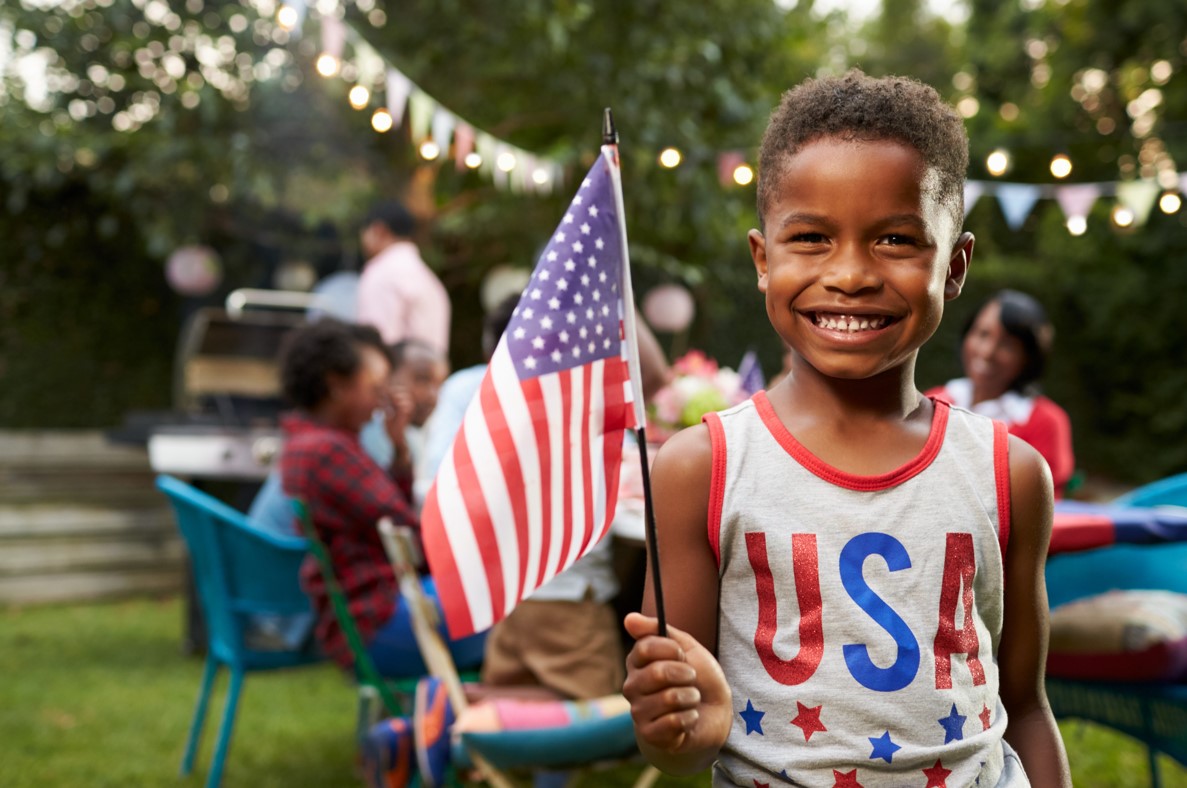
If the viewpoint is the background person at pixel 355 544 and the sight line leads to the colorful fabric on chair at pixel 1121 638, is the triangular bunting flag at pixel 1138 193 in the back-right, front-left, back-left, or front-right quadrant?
front-left

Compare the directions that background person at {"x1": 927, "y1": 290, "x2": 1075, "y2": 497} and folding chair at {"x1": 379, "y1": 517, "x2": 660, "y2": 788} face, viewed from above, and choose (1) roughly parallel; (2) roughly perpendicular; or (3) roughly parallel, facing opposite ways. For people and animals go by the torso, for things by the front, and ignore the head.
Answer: roughly parallel, facing opposite ways

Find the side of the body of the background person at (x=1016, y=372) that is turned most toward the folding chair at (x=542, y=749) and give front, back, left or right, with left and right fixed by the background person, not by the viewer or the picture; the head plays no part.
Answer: front

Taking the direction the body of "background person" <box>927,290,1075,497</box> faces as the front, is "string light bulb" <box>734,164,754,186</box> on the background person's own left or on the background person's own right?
on the background person's own right

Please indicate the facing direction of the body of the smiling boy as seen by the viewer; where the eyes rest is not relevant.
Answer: toward the camera

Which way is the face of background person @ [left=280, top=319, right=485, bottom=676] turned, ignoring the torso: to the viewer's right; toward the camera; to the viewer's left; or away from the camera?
to the viewer's right

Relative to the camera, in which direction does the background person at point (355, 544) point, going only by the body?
to the viewer's right

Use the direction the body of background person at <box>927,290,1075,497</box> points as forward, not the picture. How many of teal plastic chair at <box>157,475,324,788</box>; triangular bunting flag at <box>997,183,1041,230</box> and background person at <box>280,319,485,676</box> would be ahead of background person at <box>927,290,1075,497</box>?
2

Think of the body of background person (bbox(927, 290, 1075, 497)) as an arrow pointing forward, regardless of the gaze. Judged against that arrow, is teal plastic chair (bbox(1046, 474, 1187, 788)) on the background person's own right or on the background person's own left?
on the background person's own left

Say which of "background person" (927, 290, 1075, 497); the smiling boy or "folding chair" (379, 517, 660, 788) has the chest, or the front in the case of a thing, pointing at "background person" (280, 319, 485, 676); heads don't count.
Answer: "background person" (927, 290, 1075, 497)

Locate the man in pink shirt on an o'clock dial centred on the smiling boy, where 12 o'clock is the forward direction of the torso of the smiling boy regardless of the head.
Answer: The man in pink shirt is roughly at 5 o'clock from the smiling boy.

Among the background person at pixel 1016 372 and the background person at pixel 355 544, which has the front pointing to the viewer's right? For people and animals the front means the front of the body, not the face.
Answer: the background person at pixel 355 544

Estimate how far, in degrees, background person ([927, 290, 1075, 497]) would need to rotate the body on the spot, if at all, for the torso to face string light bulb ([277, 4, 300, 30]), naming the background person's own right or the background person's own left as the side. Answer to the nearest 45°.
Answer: approximately 45° to the background person's own right

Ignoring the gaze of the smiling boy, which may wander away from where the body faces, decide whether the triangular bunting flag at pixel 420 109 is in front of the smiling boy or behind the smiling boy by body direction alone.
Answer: behind

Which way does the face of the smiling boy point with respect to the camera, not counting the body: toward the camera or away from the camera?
toward the camera

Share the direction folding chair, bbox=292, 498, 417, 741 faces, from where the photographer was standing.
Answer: facing to the right of the viewer
